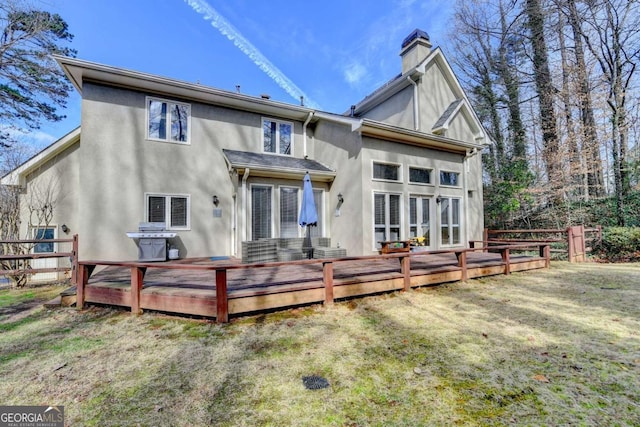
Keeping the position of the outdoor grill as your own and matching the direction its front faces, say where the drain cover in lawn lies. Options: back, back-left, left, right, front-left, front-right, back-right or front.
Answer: front

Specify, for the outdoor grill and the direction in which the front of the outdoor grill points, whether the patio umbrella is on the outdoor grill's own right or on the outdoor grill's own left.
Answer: on the outdoor grill's own left

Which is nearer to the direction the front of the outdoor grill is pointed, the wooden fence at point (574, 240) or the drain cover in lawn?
the drain cover in lawn

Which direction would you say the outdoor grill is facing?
toward the camera

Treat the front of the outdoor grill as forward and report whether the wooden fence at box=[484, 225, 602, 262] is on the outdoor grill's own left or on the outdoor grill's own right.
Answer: on the outdoor grill's own left

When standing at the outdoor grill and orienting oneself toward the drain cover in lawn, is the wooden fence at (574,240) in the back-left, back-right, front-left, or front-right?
front-left
